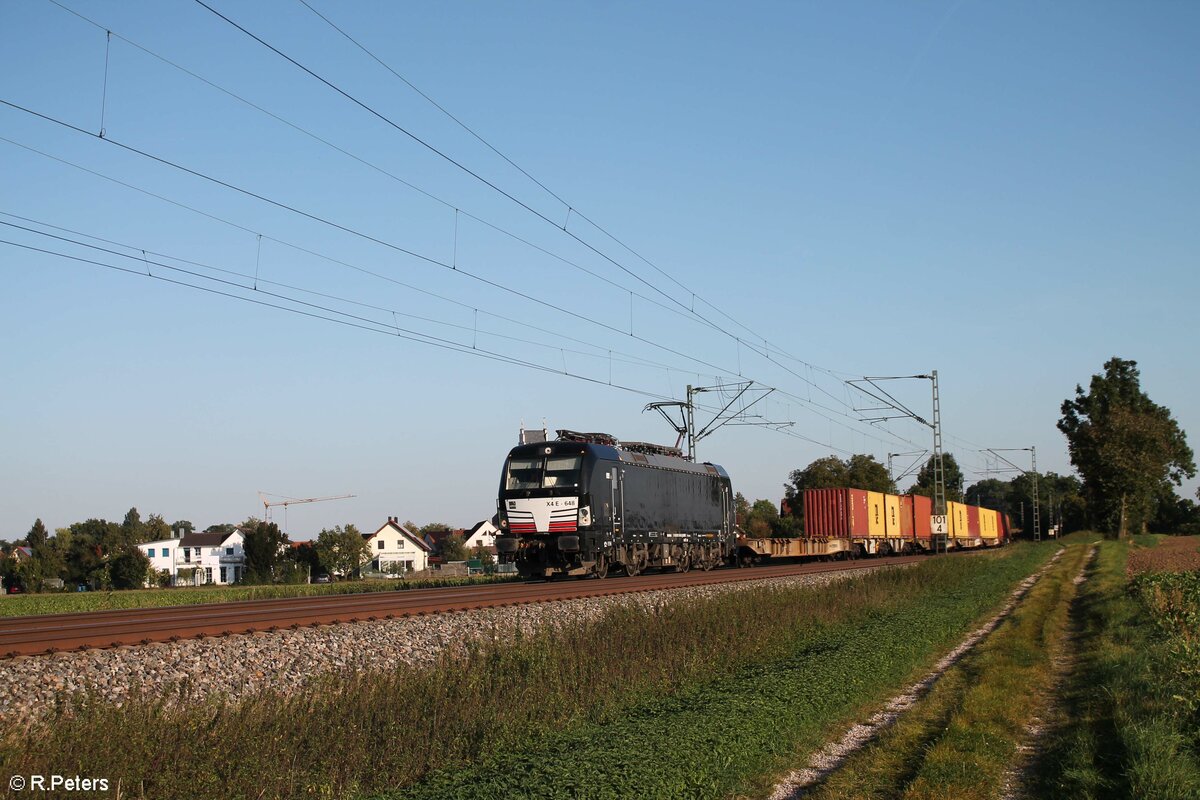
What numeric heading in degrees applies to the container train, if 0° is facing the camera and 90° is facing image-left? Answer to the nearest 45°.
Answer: approximately 45°
